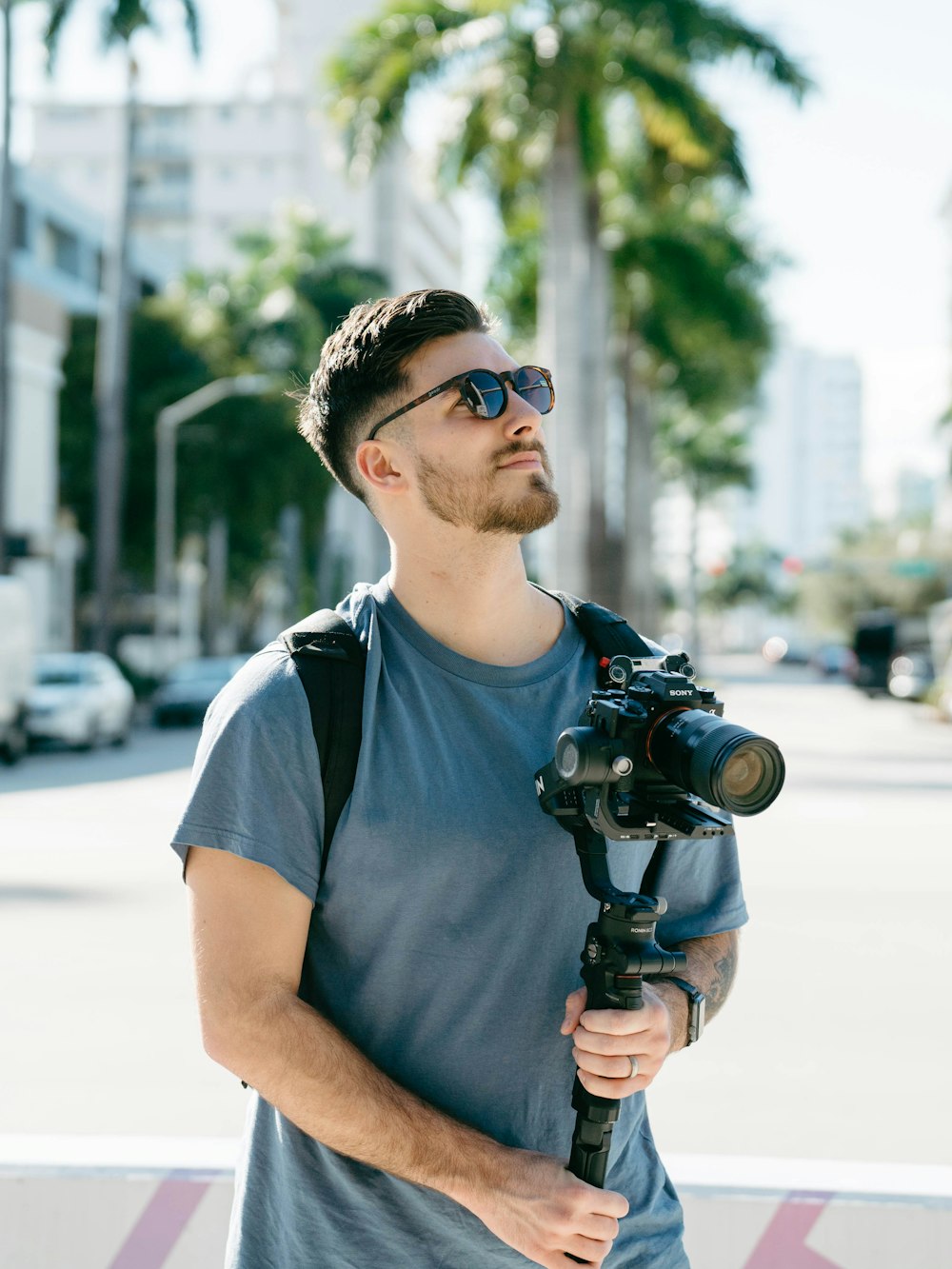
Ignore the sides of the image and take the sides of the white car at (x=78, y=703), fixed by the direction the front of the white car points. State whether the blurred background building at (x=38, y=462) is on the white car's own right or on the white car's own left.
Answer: on the white car's own right

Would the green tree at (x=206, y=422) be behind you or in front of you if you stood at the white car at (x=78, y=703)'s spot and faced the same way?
behind

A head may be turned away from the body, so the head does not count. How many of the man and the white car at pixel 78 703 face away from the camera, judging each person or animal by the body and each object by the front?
0

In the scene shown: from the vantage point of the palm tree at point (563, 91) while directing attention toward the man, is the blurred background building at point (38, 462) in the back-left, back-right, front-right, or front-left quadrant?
back-right

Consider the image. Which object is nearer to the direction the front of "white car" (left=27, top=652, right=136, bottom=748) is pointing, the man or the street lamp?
the man

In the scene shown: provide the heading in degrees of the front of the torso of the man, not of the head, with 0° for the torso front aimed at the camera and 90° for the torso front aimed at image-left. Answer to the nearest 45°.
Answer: approximately 315°

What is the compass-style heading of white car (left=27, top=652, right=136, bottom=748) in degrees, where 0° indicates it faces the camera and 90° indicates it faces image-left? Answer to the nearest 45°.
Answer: approximately 45°
